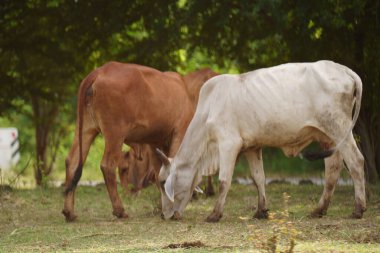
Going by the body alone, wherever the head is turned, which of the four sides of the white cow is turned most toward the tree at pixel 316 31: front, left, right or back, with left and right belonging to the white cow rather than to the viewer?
right

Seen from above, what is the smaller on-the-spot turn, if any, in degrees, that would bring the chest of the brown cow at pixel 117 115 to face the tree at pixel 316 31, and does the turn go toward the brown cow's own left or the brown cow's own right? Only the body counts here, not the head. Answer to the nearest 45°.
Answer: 0° — it already faces it

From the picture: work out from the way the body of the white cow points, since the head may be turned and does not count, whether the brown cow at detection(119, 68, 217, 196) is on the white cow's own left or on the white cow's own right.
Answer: on the white cow's own right

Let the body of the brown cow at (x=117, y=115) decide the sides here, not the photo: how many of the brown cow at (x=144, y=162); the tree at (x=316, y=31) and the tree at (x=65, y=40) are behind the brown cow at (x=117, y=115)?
0

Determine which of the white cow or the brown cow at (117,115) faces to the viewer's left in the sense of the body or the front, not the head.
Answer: the white cow

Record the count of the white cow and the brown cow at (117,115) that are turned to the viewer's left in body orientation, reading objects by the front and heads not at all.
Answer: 1

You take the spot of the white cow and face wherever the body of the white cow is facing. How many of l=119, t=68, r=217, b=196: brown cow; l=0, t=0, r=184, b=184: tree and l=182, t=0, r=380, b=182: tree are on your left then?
0

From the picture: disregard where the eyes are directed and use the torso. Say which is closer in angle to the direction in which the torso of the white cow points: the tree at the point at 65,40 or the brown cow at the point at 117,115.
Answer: the brown cow

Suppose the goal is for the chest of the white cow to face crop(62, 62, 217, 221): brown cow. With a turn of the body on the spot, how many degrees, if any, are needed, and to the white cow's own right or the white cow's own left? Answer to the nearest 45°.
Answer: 0° — it already faces it

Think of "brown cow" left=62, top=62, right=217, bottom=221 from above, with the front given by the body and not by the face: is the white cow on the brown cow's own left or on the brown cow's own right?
on the brown cow's own right

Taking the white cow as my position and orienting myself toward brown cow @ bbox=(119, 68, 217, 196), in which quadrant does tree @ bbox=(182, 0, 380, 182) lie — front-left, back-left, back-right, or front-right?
front-right

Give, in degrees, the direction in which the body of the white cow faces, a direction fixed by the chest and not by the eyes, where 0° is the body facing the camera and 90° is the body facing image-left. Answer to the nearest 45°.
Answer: approximately 90°

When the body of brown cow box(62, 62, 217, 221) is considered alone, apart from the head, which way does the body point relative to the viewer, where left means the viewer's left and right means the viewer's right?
facing away from the viewer and to the right of the viewer

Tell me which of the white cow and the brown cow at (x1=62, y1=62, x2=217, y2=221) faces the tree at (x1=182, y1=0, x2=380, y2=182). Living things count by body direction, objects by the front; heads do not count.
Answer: the brown cow
